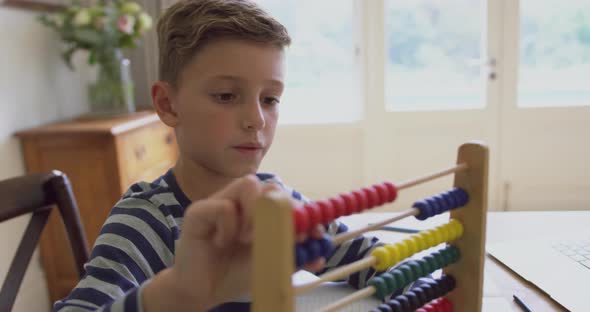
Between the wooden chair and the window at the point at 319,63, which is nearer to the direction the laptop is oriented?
the wooden chair

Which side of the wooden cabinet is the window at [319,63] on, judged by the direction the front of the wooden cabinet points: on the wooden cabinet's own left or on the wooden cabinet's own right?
on the wooden cabinet's own left

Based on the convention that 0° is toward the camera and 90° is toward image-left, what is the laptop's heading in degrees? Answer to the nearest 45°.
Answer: approximately 45°

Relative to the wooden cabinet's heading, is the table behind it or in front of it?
in front

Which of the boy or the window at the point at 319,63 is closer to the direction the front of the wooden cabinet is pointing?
the boy

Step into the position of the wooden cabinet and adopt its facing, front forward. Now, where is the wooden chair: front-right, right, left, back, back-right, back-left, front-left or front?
front-right

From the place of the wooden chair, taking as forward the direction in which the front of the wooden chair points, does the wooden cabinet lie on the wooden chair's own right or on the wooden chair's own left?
on the wooden chair's own left

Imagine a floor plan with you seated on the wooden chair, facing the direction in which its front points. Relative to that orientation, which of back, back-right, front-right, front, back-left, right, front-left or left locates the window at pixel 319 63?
left

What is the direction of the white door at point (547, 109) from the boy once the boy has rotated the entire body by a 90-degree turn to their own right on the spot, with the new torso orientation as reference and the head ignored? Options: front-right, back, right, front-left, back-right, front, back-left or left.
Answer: back

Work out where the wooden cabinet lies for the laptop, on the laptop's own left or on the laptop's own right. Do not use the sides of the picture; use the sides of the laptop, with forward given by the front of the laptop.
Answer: on the laptop's own right

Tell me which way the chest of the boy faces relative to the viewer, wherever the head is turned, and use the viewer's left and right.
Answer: facing the viewer and to the right of the viewer

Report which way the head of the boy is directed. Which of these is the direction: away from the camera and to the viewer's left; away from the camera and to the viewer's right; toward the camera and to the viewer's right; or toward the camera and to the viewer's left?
toward the camera and to the viewer's right
